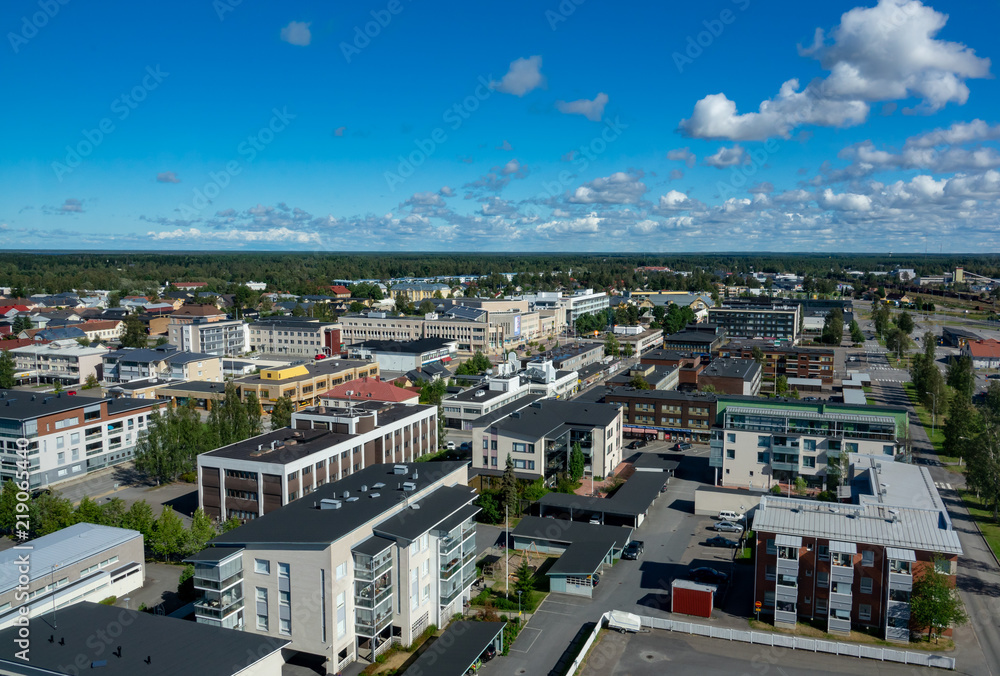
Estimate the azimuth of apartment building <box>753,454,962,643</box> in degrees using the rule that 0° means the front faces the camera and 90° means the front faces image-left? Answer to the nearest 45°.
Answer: approximately 0°

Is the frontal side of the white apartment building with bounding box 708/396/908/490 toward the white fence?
yes

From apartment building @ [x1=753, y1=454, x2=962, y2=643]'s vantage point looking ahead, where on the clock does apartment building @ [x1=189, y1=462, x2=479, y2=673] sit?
apartment building @ [x1=189, y1=462, x2=479, y2=673] is roughly at 2 o'clock from apartment building @ [x1=753, y1=454, x2=962, y2=643].

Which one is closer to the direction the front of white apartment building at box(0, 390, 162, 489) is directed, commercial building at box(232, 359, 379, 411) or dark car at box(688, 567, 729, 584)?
the dark car

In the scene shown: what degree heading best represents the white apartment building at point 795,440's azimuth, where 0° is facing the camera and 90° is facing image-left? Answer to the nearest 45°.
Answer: approximately 0°
